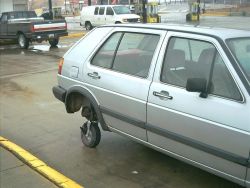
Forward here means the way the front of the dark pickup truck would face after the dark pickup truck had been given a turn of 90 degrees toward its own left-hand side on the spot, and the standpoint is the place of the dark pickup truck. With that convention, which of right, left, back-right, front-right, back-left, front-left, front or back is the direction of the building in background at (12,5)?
back-right

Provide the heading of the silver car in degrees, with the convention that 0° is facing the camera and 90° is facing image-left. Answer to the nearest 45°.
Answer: approximately 315°

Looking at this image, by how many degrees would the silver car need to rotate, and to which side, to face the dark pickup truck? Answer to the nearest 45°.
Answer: approximately 135° to its left

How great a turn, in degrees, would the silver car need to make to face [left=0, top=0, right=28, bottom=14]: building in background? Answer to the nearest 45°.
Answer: approximately 135° to its left

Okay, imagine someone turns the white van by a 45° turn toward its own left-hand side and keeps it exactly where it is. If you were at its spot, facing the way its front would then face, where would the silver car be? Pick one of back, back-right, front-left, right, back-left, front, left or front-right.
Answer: right

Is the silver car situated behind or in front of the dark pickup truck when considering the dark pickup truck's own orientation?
behind

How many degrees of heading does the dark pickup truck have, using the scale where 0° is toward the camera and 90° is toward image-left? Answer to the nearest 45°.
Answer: approximately 135°

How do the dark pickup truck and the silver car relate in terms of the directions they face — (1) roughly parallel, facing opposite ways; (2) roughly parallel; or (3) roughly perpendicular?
roughly parallel, facing opposite ways

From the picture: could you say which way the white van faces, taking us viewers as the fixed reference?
facing the viewer and to the right of the viewer
